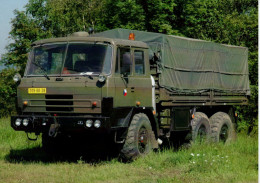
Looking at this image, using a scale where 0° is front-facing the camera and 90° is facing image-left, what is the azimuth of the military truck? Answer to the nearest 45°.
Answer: approximately 45°
